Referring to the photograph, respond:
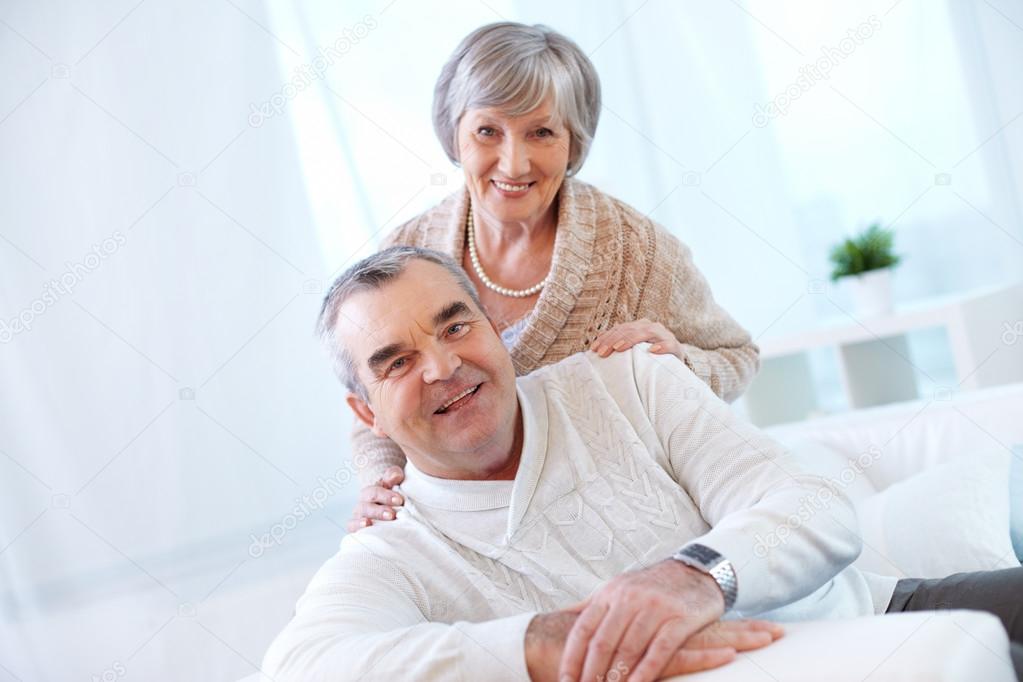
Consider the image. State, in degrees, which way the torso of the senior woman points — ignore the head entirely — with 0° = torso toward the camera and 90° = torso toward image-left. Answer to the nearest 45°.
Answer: approximately 0°

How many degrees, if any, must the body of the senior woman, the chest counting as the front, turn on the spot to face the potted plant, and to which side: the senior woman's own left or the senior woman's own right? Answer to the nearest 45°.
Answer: approximately 135° to the senior woman's own left
